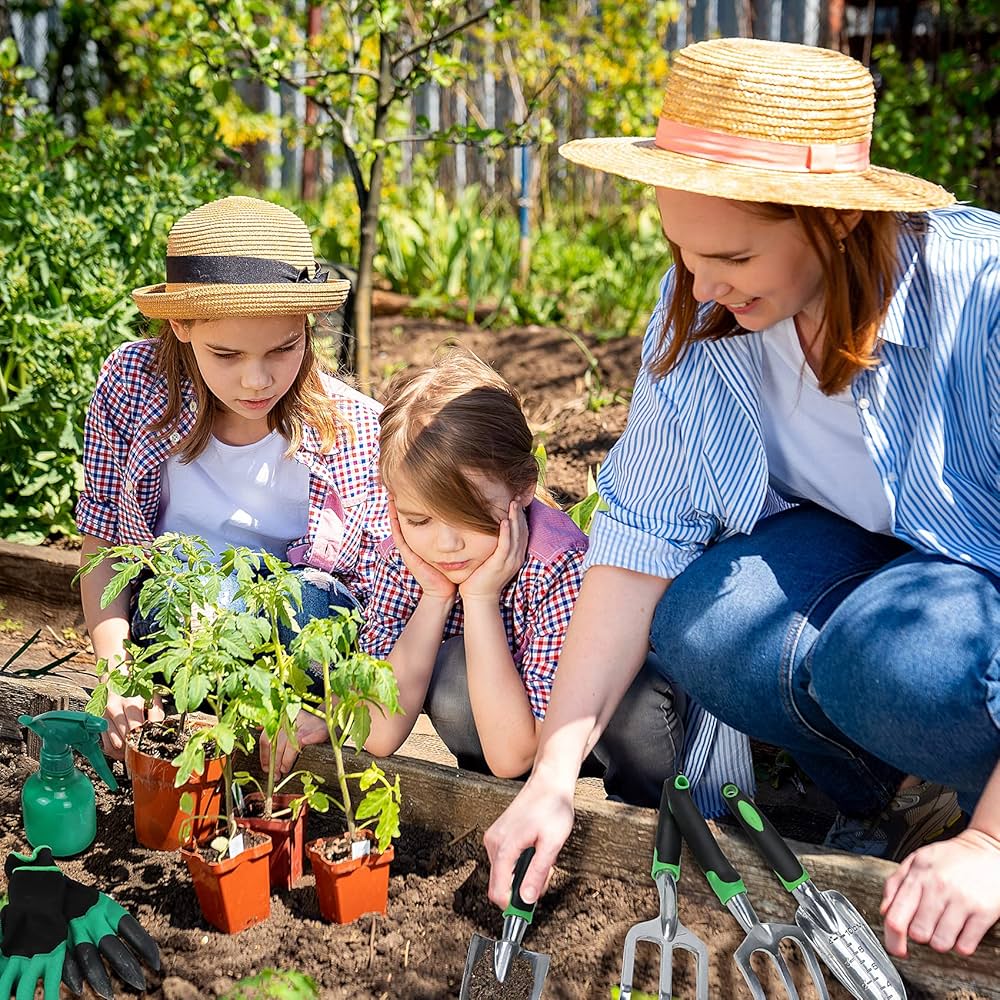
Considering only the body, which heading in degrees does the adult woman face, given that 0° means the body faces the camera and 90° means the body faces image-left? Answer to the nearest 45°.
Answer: approximately 45°

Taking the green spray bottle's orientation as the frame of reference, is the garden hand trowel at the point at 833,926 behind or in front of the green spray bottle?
in front

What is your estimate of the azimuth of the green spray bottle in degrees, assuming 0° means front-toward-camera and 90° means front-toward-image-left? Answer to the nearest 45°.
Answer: approximately 270°

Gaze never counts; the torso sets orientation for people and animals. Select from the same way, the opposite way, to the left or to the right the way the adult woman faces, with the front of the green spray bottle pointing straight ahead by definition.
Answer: the opposite way

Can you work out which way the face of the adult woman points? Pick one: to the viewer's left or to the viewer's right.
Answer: to the viewer's left

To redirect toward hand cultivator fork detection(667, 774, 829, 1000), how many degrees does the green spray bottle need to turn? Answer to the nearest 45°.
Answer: approximately 45° to its right

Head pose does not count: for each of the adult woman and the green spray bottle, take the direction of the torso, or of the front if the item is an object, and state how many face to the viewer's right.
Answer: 1
